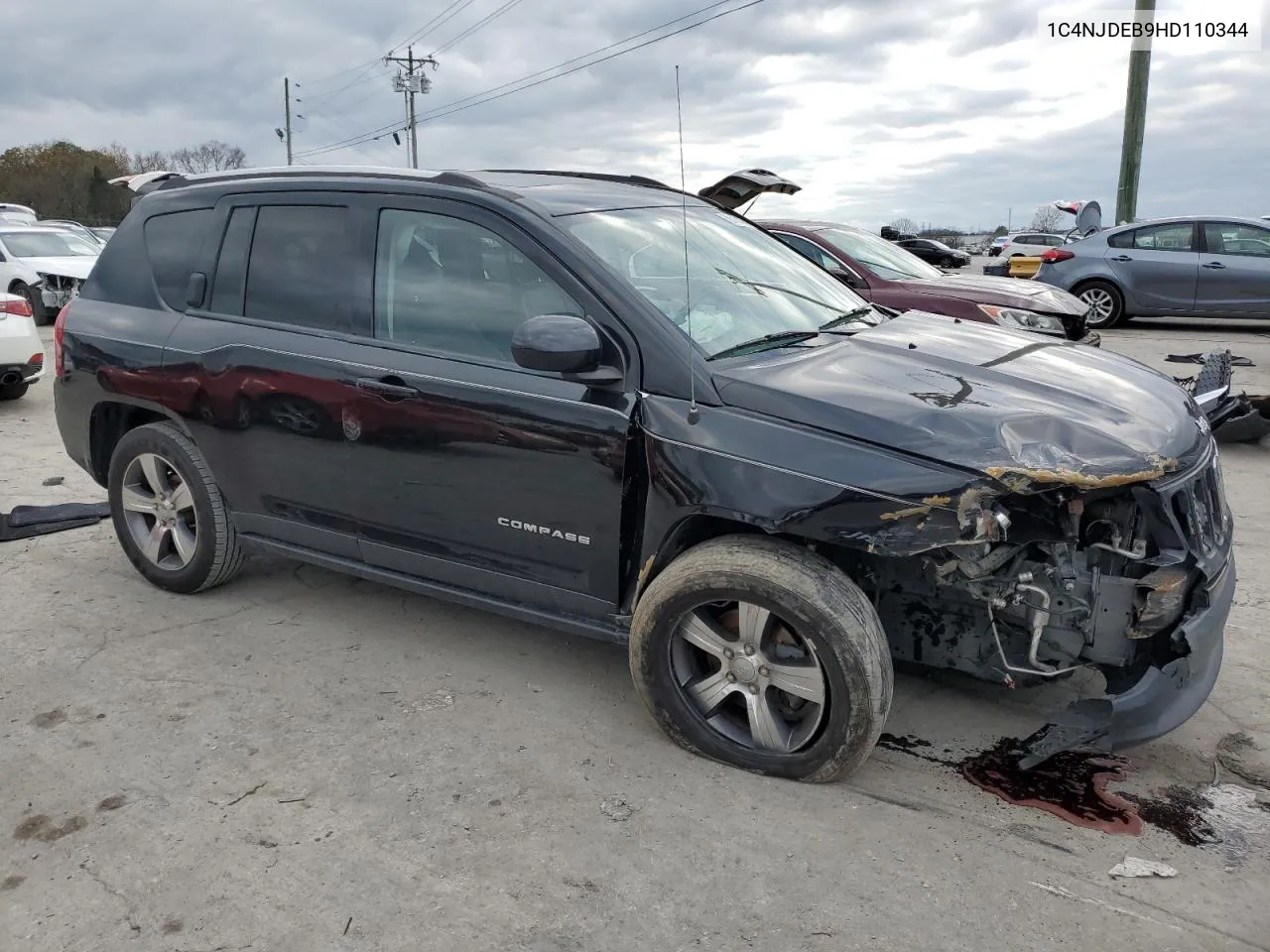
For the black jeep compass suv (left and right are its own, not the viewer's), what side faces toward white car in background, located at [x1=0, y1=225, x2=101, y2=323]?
back

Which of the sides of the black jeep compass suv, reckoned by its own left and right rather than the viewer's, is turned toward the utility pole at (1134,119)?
left

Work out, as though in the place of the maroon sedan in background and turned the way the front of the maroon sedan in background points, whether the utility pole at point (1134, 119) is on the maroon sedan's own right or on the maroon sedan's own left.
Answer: on the maroon sedan's own left

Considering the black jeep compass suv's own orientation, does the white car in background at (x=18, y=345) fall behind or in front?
behind

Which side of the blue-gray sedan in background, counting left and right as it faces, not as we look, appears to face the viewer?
right

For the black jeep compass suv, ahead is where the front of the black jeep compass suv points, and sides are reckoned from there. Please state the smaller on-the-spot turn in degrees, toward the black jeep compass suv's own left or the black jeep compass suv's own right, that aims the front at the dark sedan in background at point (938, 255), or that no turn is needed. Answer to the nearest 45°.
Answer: approximately 135° to the black jeep compass suv's own left

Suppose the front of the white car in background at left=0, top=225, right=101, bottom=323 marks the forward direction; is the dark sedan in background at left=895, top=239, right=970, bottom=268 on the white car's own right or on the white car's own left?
on the white car's own left

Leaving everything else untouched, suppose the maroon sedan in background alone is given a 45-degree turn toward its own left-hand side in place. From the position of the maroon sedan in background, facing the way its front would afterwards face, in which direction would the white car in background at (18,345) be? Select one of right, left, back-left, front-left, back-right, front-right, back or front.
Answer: back

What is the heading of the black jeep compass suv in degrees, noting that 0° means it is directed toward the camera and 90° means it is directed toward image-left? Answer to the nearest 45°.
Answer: approximately 315°

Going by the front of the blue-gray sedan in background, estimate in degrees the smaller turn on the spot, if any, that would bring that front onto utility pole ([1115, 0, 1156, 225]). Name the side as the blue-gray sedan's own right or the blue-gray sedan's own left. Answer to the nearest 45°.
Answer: approximately 90° to the blue-gray sedan's own left
